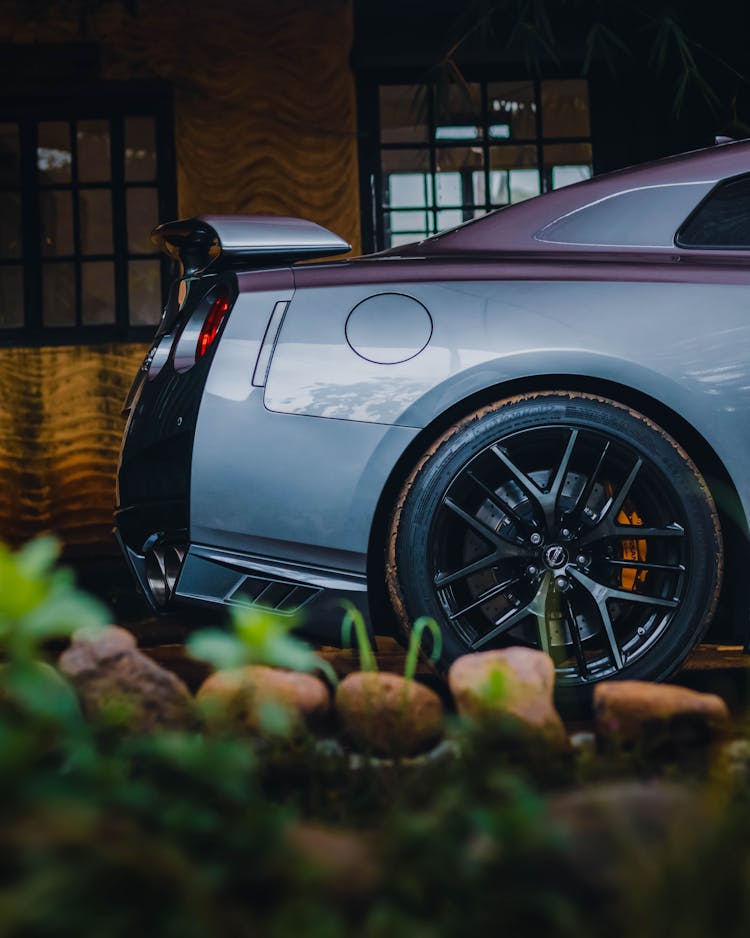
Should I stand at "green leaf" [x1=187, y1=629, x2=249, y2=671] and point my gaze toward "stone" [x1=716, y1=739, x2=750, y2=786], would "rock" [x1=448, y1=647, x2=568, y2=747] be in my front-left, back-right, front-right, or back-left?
front-left

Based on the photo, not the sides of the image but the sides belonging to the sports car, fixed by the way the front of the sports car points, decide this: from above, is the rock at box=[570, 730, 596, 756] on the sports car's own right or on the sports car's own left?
on the sports car's own right

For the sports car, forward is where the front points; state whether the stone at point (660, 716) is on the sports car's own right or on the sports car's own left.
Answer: on the sports car's own right

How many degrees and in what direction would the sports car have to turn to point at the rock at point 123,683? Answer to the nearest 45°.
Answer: approximately 135° to its right

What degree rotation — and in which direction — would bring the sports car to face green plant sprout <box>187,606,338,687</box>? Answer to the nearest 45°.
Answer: approximately 90° to its right

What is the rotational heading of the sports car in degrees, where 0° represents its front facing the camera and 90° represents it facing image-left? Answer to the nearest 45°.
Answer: approximately 270°

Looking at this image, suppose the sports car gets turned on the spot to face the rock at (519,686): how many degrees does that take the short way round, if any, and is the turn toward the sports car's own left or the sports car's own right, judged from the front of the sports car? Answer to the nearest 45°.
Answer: approximately 90° to the sports car's own right

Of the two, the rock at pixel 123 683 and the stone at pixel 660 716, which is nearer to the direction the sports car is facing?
the stone

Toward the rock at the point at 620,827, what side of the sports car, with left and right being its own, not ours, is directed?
right
